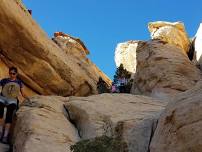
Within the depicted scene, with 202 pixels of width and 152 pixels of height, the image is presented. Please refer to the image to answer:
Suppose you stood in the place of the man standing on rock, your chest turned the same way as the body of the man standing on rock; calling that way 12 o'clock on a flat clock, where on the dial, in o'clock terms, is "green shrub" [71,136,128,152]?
The green shrub is roughly at 11 o'clock from the man standing on rock.

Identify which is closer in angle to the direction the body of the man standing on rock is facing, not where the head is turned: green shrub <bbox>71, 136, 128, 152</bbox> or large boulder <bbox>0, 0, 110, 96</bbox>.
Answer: the green shrub

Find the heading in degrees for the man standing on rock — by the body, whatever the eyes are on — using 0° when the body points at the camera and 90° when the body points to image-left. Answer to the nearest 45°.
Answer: approximately 0°

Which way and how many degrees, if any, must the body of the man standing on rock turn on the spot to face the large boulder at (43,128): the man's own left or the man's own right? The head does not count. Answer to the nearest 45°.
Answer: approximately 45° to the man's own left

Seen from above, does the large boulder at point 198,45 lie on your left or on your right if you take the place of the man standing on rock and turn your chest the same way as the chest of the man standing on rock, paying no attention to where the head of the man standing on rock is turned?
on your left

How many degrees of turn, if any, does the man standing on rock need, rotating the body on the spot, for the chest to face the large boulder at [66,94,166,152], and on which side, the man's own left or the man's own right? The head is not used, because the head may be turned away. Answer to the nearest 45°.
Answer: approximately 90° to the man's own left

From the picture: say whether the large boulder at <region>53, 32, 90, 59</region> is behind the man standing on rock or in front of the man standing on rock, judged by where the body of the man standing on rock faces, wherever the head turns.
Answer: behind

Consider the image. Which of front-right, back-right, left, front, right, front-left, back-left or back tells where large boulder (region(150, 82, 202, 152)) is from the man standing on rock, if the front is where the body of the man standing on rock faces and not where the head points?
front-left
